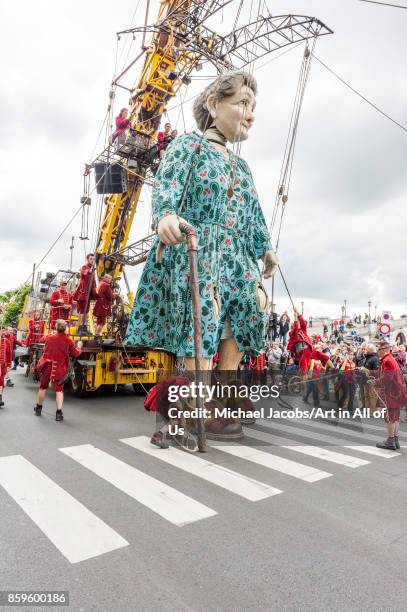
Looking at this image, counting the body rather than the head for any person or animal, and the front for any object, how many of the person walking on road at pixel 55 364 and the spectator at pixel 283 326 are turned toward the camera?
1

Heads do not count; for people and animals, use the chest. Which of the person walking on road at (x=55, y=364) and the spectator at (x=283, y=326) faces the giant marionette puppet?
the spectator

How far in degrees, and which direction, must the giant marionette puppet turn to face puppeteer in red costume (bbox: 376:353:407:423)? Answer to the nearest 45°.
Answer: approximately 90° to its left

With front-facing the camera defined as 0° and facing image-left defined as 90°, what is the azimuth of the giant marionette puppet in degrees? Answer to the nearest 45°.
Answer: approximately 315°
